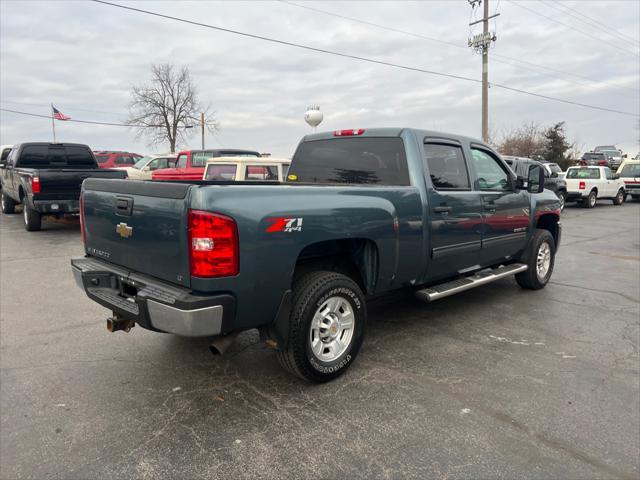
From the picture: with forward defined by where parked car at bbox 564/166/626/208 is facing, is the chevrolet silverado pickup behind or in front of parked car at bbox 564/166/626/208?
behind

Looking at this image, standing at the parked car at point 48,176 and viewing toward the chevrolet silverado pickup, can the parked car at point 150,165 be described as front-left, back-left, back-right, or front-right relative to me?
back-left

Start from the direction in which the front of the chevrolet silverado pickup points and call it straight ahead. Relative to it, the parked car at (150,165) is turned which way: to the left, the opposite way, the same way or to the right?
the opposite way

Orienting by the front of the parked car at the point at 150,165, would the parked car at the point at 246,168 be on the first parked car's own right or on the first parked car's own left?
on the first parked car's own left

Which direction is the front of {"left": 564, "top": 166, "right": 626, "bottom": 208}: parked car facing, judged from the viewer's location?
facing away from the viewer and to the right of the viewer

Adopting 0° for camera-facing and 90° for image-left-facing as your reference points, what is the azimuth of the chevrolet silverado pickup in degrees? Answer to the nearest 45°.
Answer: approximately 225°
